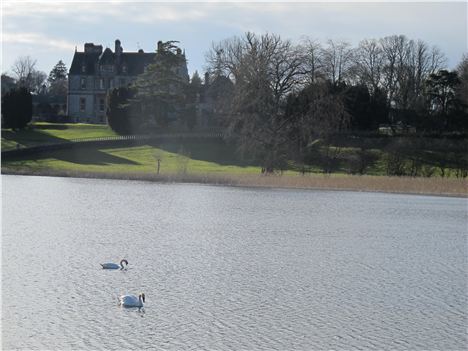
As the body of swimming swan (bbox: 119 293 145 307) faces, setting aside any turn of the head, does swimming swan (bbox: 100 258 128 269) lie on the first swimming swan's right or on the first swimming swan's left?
on the first swimming swan's left

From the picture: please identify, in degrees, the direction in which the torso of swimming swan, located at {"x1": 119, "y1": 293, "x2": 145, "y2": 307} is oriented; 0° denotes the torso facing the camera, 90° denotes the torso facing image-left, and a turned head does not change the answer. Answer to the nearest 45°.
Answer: approximately 270°

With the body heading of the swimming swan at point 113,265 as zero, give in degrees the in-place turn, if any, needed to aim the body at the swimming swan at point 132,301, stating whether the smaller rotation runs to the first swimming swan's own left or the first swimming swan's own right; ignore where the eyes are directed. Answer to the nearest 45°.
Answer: approximately 90° to the first swimming swan's own right

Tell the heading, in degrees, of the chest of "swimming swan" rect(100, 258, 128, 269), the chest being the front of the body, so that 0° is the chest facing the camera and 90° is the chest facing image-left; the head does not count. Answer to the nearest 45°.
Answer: approximately 270°

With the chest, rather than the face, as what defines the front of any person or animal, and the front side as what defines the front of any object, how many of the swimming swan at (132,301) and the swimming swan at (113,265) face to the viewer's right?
2

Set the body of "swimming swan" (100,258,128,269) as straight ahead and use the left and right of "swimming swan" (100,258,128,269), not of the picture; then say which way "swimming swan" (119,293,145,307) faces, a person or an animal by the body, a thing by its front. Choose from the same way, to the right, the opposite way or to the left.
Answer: the same way
